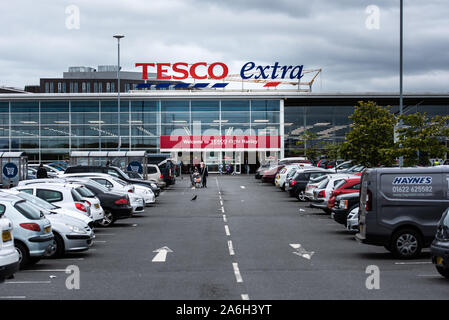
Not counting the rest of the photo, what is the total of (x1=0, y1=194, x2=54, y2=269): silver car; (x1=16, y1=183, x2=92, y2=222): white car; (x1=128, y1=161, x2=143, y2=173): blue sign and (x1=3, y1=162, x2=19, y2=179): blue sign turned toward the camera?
2

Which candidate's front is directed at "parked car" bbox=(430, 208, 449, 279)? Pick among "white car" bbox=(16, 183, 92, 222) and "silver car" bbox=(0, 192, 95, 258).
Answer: the silver car

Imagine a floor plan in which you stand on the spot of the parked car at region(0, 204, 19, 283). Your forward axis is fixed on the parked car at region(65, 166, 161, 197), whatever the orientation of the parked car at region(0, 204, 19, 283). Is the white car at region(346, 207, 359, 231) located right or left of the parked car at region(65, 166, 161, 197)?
right

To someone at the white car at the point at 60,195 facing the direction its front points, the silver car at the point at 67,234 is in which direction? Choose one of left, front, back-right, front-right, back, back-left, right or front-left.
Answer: back-left

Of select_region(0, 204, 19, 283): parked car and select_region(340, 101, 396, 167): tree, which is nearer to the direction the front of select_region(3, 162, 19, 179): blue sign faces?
the parked car

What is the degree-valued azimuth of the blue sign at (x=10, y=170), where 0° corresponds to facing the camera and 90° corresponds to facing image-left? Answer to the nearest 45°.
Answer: approximately 0°

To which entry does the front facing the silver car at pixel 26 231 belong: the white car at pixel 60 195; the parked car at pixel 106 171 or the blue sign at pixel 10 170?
the blue sign

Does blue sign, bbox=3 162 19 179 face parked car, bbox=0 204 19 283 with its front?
yes

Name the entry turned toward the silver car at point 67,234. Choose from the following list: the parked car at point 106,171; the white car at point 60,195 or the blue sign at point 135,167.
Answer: the blue sign

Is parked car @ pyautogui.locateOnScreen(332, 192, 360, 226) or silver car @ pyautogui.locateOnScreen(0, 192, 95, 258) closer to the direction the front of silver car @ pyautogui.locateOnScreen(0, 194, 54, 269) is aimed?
the silver car

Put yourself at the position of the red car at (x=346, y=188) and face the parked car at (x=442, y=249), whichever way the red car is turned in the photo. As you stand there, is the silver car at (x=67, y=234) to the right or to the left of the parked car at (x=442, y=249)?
right

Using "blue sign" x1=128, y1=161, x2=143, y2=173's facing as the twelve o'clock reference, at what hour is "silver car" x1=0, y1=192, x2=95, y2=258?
The silver car is roughly at 12 o'clock from the blue sign.
